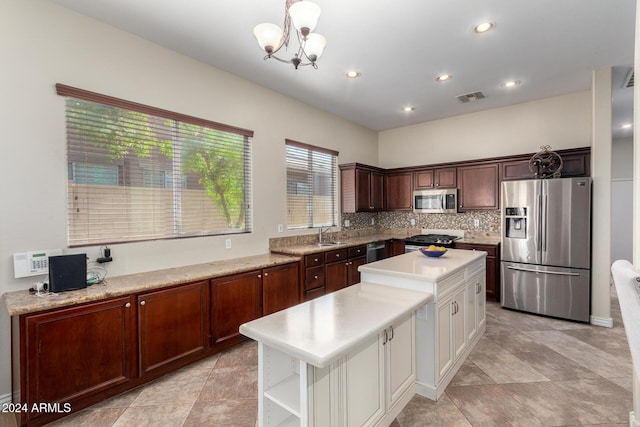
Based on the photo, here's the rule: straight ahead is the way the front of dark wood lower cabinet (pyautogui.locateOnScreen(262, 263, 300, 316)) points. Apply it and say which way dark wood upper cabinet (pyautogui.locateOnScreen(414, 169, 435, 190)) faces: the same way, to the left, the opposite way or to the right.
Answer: to the right

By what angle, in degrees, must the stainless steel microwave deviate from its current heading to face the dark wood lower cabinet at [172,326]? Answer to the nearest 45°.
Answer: approximately 45° to its right

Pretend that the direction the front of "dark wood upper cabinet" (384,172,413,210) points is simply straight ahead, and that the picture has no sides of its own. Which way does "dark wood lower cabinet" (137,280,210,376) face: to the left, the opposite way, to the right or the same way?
to the left

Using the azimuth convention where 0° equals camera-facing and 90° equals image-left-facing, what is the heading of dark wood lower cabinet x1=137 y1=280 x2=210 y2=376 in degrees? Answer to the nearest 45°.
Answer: approximately 315°

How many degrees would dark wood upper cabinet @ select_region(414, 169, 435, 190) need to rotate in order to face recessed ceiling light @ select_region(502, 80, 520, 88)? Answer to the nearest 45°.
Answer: approximately 45° to its left

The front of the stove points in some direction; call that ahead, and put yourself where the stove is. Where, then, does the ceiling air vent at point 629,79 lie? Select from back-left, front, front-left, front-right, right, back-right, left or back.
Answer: left

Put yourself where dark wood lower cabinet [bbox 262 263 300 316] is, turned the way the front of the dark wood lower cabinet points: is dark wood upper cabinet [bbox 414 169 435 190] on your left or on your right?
on your left
